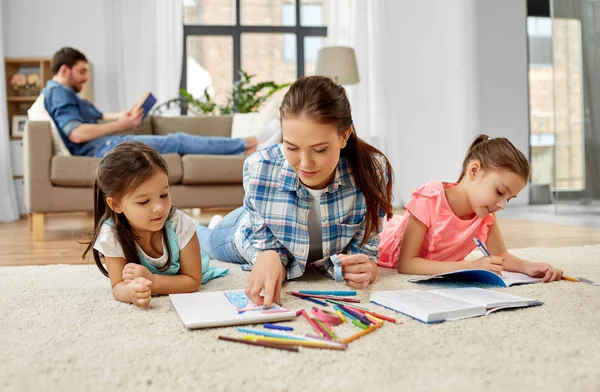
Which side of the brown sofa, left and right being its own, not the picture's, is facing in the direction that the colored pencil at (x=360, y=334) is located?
front

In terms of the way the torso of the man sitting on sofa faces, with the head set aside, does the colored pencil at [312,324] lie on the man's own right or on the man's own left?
on the man's own right

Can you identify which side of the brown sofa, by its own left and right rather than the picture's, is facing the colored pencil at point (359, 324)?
front

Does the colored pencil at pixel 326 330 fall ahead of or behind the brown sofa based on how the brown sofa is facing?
ahead

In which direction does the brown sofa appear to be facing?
toward the camera

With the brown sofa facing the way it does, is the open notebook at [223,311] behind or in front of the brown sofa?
in front

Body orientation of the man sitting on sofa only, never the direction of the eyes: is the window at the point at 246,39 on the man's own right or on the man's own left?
on the man's own left

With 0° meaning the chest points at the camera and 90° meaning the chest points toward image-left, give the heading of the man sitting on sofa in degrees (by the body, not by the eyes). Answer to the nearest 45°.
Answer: approximately 270°

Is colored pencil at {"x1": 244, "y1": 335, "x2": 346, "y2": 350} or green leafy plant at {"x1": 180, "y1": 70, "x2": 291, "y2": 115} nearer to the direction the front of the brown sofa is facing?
the colored pencil

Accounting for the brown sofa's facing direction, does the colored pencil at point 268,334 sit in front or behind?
in front
